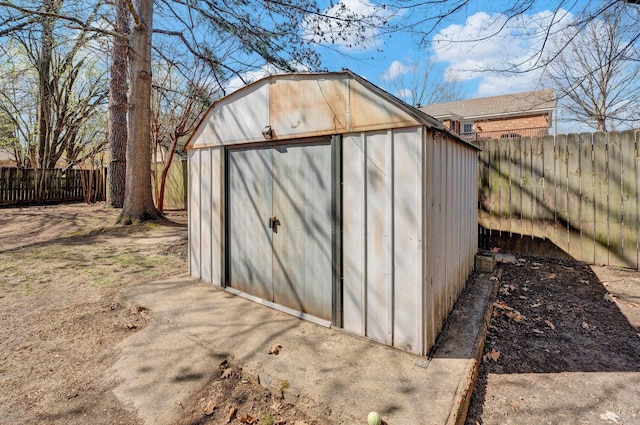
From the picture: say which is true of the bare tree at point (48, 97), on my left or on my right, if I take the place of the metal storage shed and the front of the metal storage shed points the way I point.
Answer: on my right

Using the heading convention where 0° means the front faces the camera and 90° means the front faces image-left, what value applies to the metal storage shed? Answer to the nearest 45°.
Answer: approximately 45°

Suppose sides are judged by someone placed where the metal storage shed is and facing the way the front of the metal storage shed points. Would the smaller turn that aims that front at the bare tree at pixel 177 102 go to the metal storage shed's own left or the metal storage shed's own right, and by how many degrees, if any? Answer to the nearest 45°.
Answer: approximately 90° to the metal storage shed's own right

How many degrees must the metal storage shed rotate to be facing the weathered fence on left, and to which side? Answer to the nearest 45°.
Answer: approximately 90° to its right

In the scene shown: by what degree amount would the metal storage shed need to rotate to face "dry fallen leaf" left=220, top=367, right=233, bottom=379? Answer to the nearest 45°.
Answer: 0° — it already faces it

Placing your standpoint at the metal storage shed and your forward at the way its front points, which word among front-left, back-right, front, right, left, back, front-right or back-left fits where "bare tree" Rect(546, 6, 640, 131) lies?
back

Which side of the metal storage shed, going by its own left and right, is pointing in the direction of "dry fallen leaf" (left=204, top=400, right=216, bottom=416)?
front
